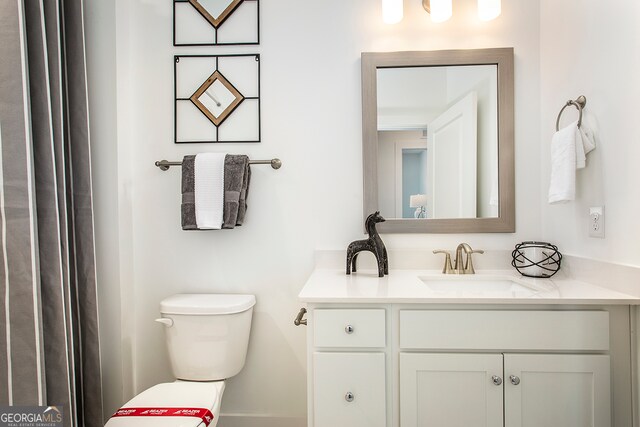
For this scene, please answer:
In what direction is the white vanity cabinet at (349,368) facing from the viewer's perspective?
toward the camera

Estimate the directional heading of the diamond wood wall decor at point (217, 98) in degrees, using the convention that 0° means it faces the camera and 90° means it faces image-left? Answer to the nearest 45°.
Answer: approximately 0°

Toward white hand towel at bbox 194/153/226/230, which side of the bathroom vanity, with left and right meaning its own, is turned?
right

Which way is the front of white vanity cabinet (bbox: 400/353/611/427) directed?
toward the camera

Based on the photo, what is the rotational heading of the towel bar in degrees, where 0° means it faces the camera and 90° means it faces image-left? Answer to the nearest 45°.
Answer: approximately 0°

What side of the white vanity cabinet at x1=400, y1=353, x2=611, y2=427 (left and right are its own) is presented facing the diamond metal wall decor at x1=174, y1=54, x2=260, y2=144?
right
